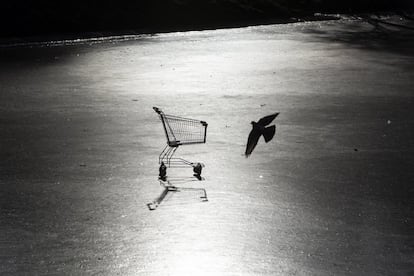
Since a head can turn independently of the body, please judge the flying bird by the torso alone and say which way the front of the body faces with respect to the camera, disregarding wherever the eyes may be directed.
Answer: to the viewer's left
